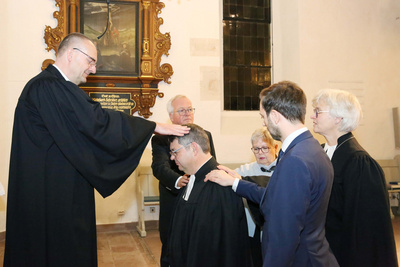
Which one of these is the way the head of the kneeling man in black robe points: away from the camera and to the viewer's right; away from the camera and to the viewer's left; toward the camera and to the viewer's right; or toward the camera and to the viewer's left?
toward the camera and to the viewer's left

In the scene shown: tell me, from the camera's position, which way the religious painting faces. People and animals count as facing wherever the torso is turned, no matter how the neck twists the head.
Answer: facing the viewer

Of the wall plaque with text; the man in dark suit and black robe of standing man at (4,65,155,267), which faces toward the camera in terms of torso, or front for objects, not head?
the wall plaque with text

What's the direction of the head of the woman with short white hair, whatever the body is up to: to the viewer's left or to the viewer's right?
to the viewer's left

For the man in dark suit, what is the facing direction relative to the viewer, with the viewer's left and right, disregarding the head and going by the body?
facing away from the viewer and to the left of the viewer

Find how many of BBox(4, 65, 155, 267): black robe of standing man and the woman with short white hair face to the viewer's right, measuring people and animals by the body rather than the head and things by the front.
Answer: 1

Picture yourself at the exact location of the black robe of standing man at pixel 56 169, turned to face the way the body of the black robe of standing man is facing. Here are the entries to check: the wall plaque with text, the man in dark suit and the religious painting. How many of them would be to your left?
2

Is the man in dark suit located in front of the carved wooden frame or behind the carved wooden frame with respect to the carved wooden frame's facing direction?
in front
